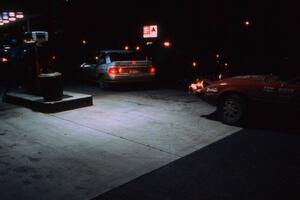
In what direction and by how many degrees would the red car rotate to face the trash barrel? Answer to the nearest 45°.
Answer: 0° — it already faces it

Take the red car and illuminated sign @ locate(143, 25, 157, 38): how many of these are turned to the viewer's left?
1

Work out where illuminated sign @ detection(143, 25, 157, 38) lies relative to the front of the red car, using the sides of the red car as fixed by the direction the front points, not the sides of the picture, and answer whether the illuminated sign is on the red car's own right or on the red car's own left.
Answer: on the red car's own right

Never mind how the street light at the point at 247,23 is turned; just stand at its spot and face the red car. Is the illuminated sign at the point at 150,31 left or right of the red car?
right

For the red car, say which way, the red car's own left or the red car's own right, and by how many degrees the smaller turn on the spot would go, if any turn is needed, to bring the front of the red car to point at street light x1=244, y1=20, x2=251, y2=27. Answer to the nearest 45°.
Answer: approximately 90° to the red car's own right

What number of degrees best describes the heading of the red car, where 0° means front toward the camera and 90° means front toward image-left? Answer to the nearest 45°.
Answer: approximately 90°

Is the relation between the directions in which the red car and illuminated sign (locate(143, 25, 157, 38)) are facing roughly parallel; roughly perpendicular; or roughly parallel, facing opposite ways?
roughly perpendicular

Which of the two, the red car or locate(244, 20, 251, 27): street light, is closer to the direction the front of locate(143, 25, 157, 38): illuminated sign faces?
the red car

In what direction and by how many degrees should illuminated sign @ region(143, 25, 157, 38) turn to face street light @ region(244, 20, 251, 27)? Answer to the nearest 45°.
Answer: approximately 135° to its left
